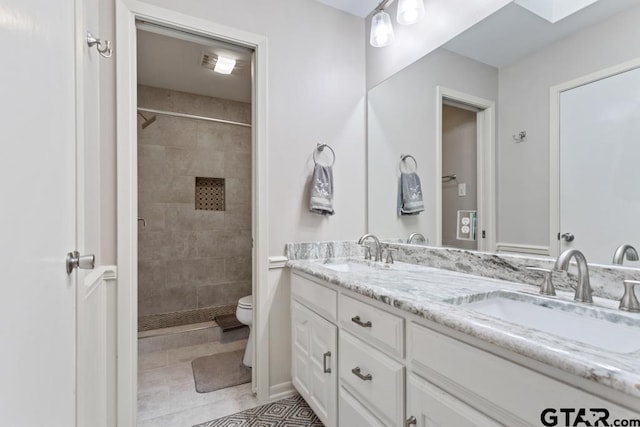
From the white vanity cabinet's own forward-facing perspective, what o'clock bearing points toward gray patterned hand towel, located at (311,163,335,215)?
The gray patterned hand towel is roughly at 3 o'clock from the white vanity cabinet.

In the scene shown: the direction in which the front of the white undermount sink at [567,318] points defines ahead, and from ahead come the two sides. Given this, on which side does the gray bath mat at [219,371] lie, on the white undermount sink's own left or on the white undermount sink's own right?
on the white undermount sink's own right

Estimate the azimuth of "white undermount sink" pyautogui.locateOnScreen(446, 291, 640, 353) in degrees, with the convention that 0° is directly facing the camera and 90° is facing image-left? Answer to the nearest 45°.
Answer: approximately 45°

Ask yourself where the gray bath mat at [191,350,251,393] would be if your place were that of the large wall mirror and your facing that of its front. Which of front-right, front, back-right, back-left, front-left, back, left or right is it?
front-right

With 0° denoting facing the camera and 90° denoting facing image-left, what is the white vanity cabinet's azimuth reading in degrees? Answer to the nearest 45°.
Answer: approximately 45°

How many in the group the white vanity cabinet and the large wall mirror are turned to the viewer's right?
0
